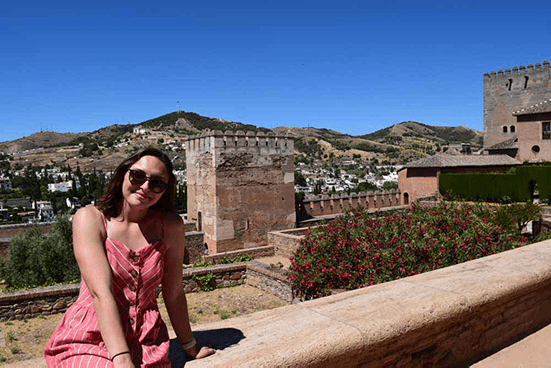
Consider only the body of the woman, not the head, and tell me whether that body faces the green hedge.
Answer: no

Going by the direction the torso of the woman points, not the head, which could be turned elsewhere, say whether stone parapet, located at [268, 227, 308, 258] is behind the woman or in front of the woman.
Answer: behind

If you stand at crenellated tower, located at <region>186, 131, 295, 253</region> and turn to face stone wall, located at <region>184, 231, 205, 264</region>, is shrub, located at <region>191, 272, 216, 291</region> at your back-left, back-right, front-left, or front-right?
front-left

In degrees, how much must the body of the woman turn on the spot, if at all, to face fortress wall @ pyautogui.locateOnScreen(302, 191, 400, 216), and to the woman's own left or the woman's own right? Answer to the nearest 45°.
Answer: approximately 135° to the woman's own left

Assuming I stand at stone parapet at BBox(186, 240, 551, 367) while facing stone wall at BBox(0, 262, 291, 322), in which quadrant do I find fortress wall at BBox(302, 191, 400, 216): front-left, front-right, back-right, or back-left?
front-right

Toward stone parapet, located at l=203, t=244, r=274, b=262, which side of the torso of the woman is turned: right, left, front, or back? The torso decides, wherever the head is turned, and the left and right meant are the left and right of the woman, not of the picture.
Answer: back

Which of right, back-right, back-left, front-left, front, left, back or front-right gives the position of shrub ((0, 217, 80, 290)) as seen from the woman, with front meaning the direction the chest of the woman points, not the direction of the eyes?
back

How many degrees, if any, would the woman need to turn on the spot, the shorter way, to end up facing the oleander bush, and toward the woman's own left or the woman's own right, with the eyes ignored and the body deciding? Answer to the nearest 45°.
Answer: approximately 135° to the woman's own left

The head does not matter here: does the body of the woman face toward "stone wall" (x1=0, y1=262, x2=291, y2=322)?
no

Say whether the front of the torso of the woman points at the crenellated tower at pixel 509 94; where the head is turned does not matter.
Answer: no

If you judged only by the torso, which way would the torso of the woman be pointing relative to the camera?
toward the camera
